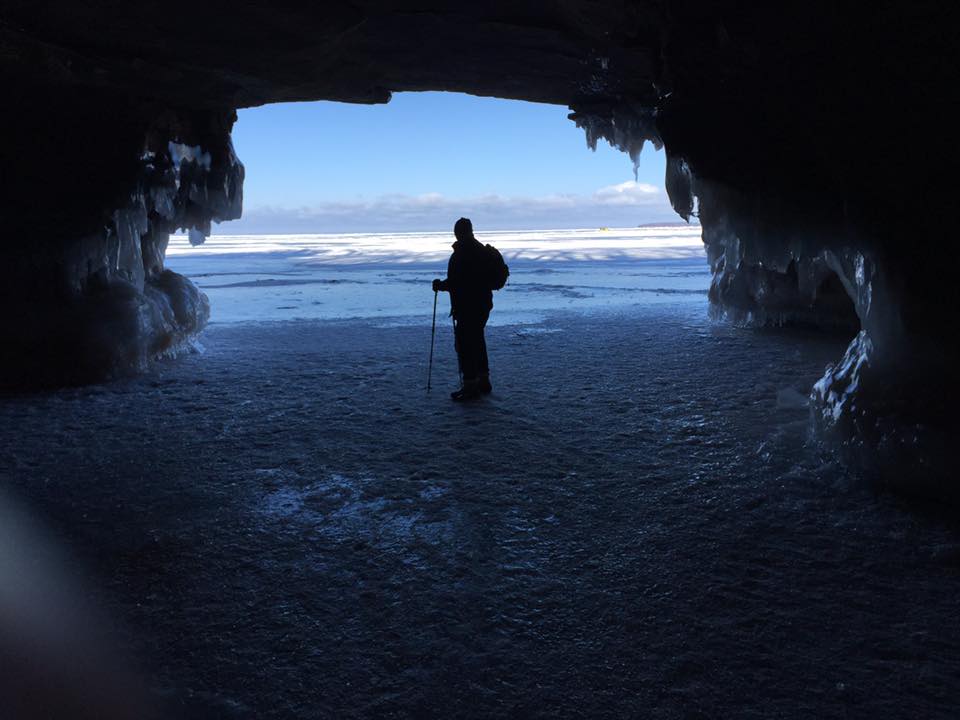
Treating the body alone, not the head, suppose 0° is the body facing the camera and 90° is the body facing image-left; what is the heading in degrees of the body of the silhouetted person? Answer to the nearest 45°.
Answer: approximately 90°
